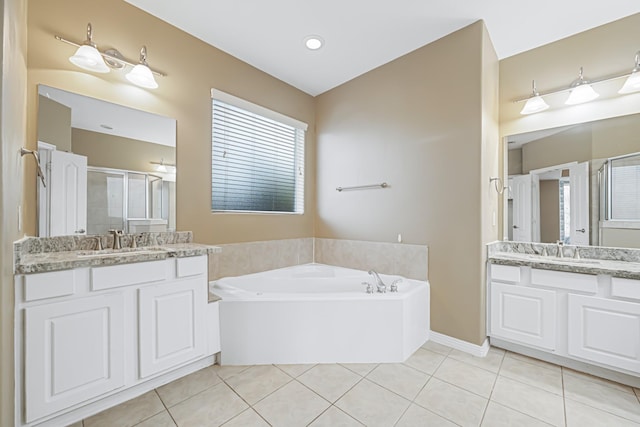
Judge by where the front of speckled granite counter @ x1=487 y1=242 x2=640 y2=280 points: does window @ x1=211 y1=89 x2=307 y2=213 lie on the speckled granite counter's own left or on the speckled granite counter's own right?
on the speckled granite counter's own right

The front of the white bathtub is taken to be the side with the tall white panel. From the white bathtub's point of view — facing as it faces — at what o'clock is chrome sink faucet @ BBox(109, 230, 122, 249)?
The chrome sink faucet is roughly at 3 o'clock from the white bathtub.

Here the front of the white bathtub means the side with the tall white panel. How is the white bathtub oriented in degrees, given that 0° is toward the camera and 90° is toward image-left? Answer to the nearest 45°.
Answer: approximately 0°

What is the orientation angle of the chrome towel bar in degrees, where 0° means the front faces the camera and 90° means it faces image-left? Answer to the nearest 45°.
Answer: approximately 45°
